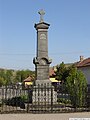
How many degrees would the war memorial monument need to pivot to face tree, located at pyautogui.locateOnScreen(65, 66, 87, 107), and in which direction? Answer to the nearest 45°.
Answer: approximately 45° to its left

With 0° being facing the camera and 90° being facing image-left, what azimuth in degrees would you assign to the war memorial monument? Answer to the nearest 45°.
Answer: approximately 0°
